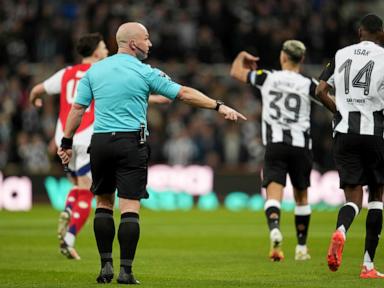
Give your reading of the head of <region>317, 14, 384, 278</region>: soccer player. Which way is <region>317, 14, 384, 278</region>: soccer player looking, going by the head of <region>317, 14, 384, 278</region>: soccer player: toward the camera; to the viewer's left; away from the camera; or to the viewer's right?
away from the camera

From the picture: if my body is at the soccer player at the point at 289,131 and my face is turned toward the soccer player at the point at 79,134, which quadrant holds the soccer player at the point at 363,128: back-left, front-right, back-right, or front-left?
back-left

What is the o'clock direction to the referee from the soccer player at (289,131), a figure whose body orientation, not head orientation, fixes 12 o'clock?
The referee is roughly at 7 o'clock from the soccer player.

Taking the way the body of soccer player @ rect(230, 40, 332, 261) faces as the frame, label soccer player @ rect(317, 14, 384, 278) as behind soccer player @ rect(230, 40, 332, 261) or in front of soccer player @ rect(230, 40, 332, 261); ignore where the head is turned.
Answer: behind

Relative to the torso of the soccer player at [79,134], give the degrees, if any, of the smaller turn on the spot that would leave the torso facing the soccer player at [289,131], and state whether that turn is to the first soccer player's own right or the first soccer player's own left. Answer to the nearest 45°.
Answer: approximately 45° to the first soccer player's own right

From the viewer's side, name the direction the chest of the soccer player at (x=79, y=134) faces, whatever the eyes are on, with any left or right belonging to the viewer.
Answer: facing away from the viewer and to the right of the viewer

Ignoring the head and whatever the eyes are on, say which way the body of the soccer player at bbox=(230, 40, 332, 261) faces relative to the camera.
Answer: away from the camera

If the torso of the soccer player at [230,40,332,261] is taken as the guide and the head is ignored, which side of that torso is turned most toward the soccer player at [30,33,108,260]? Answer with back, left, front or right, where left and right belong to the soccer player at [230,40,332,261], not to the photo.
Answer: left

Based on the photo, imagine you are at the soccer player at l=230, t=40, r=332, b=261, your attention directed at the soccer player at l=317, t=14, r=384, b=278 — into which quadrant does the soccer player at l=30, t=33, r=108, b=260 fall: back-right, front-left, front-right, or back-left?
back-right
